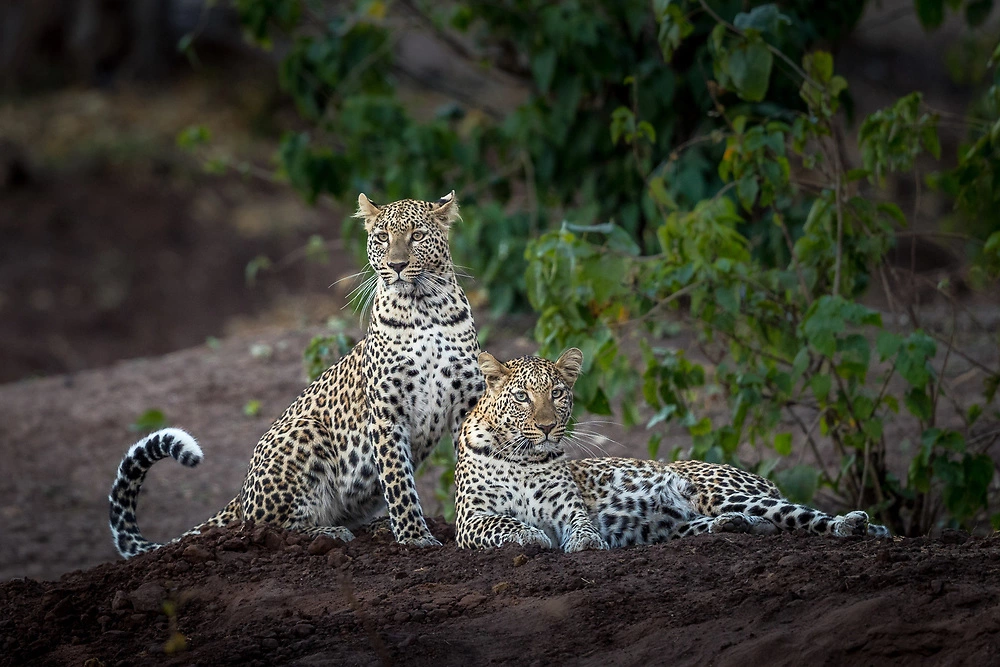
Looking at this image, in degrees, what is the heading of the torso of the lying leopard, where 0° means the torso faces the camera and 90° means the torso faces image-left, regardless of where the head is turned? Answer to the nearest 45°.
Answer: approximately 45°

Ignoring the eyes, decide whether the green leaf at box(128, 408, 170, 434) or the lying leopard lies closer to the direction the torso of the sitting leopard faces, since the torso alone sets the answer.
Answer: the lying leopard

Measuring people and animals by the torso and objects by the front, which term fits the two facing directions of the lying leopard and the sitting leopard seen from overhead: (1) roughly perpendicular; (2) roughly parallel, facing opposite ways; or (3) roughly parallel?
roughly perpendicular

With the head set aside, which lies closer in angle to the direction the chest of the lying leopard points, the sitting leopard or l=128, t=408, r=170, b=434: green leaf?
the sitting leopard

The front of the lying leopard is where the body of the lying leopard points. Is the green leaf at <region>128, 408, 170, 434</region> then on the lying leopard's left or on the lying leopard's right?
on the lying leopard's right

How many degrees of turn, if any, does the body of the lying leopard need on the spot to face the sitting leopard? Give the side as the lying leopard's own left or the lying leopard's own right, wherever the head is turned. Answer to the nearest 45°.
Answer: approximately 45° to the lying leopard's own right
